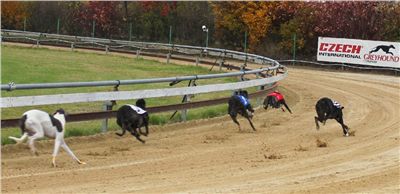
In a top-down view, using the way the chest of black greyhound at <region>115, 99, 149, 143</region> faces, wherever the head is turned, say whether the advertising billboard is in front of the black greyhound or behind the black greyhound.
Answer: in front

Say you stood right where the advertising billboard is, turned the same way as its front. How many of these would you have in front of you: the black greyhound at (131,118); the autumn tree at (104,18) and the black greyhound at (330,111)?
2

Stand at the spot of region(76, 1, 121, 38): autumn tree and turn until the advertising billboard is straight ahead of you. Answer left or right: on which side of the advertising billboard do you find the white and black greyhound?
right

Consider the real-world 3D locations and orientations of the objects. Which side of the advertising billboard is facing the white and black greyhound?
front

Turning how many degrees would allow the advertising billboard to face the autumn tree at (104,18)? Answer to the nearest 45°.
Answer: approximately 135° to its right

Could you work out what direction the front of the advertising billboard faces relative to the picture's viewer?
facing the viewer

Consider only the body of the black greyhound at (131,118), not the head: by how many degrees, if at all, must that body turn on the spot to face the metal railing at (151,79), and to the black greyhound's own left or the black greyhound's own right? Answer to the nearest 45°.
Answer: approximately 45° to the black greyhound's own left

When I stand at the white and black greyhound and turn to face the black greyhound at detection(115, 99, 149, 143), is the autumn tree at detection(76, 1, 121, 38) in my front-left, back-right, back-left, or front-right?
front-left

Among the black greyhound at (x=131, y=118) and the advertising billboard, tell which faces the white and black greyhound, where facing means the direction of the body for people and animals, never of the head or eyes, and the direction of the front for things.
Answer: the advertising billboard

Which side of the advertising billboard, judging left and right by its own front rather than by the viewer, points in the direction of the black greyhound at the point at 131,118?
front

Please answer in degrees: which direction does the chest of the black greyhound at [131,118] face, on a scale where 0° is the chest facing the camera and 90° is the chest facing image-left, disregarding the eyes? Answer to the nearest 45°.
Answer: approximately 225°

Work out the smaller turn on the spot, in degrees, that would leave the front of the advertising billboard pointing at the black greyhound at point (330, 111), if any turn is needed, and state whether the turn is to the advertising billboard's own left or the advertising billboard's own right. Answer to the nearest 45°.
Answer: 0° — it already faces it

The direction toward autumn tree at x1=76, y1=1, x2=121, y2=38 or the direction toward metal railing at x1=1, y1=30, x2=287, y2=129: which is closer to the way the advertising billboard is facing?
the metal railing

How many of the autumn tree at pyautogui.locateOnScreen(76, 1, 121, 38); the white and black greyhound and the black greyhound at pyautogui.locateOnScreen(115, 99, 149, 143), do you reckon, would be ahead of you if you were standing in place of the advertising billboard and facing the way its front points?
2

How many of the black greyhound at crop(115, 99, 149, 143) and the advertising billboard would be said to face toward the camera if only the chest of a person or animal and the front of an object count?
1
